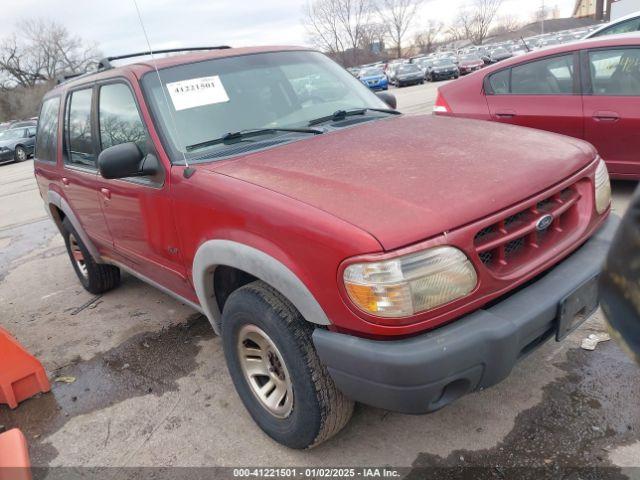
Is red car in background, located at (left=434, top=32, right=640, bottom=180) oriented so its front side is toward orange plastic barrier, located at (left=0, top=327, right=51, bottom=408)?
no

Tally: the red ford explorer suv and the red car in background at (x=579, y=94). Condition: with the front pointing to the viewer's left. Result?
0

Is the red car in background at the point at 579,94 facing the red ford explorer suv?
no

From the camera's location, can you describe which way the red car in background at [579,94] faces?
facing to the right of the viewer

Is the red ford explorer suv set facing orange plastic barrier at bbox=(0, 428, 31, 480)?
no

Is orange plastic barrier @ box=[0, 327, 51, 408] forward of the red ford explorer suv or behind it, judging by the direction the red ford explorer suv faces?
behind

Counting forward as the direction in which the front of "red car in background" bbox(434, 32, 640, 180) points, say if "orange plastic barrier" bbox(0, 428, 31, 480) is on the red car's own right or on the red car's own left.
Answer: on the red car's own right

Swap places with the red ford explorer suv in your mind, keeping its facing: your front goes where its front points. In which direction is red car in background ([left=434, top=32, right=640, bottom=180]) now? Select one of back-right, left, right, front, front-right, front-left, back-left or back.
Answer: left

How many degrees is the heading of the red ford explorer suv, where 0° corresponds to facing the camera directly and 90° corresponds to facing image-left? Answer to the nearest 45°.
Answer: approximately 315°
